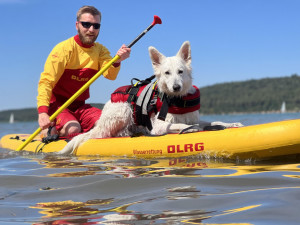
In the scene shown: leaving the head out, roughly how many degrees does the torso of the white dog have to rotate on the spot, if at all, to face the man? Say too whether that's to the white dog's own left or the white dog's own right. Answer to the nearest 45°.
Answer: approximately 180°

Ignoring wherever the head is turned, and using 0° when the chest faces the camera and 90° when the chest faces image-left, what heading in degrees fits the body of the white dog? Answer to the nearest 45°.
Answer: approximately 315°

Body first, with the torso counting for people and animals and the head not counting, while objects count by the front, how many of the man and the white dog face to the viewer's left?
0

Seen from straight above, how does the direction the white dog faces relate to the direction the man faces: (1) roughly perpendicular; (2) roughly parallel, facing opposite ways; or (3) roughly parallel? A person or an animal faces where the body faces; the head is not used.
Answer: roughly parallel

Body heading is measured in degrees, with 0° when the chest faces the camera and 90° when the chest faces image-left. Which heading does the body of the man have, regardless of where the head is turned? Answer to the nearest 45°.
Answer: approximately 315°
